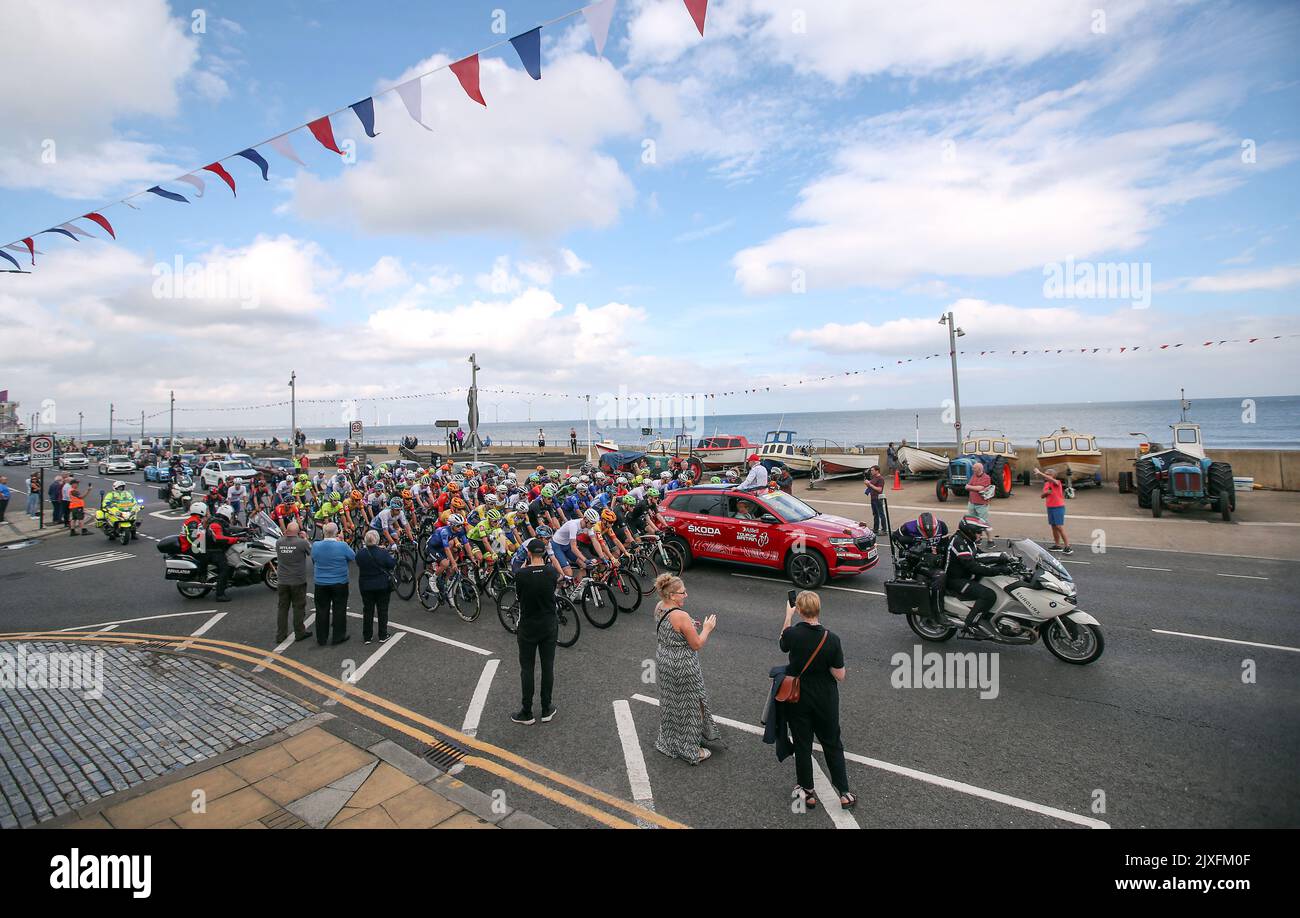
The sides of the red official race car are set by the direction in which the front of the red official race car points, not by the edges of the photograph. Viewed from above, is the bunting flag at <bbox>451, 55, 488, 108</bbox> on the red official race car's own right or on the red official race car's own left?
on the red official race car's own right

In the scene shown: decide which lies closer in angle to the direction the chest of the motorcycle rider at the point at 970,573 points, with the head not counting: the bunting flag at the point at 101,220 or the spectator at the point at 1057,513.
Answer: the spectator

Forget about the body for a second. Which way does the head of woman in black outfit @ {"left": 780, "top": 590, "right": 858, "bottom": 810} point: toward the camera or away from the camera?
away from the camera

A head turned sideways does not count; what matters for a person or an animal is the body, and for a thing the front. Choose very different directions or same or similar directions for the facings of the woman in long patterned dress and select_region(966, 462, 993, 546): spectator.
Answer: very different directions

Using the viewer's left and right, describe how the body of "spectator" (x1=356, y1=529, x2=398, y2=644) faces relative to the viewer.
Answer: facing away from the viewer

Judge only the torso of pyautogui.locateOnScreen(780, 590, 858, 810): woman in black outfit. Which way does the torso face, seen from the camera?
away from the camera

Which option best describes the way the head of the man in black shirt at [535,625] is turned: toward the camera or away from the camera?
away from the camera
